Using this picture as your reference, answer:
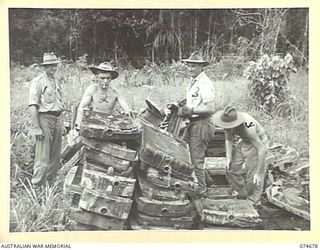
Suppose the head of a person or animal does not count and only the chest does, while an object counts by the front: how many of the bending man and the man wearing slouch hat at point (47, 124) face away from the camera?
0

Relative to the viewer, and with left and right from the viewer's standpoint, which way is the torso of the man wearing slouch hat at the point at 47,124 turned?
facing the viewer and to the right of the viewer

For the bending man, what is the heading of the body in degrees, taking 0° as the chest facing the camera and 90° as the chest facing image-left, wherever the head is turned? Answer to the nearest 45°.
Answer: approximately 45°

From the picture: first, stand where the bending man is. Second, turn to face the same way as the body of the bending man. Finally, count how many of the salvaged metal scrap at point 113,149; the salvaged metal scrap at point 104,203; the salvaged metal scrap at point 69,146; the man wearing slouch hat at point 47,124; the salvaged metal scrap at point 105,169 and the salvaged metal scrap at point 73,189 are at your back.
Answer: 0

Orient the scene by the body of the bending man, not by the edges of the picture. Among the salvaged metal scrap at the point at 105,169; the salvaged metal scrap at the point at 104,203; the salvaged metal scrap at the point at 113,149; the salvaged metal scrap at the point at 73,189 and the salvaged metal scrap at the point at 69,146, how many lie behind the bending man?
0

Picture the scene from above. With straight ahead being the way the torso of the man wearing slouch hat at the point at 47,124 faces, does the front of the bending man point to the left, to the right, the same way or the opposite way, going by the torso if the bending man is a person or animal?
to the right

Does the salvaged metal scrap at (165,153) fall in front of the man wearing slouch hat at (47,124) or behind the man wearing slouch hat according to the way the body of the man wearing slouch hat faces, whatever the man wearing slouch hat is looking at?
in front
